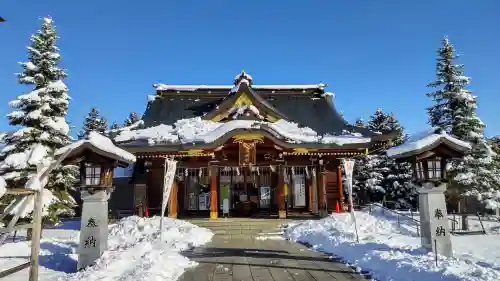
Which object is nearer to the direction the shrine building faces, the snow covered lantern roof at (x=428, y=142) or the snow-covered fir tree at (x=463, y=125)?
the snow covered lantern roof

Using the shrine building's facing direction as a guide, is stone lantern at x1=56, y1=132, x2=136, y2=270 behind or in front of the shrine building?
in front

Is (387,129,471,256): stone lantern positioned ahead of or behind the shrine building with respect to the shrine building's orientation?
ahead

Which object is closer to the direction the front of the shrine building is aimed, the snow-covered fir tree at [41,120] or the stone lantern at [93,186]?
the stone lantern

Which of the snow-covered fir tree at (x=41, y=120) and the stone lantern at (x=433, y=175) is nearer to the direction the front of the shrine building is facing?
the stone lantern

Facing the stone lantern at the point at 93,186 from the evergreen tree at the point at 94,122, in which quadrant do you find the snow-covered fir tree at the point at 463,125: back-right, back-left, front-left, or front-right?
front-left

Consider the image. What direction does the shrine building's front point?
toward the camera

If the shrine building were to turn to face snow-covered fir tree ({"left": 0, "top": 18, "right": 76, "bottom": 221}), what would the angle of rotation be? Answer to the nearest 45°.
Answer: approximately 45° to its right

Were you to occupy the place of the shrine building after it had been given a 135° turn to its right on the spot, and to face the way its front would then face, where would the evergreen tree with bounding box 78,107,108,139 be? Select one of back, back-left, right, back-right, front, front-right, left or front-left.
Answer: front

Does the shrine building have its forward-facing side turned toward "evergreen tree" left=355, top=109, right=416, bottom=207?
no

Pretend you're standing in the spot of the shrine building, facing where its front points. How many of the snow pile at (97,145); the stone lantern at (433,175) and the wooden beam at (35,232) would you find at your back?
0

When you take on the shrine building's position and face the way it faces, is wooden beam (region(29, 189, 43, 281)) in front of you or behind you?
in front

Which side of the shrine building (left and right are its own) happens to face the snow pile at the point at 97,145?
front

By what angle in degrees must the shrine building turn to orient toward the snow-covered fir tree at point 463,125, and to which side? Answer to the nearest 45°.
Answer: approximately 90° to its left
